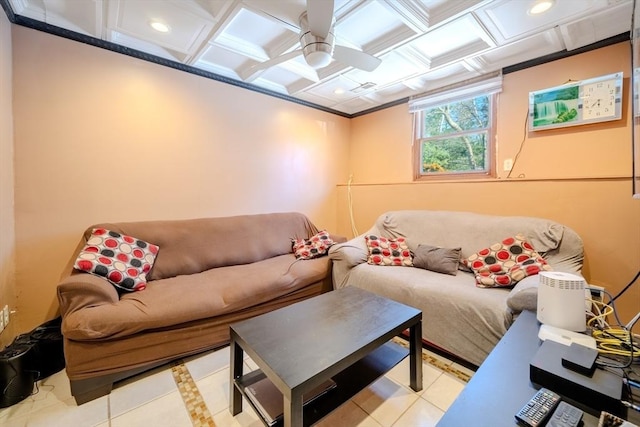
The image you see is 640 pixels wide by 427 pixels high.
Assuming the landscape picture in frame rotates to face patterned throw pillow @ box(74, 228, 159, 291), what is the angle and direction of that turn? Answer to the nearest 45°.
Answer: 0° — it already faces it

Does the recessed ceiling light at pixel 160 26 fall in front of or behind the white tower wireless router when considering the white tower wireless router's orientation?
in front

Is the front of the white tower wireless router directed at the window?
no

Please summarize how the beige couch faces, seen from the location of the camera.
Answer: facing the viewer and to the left of the viewer

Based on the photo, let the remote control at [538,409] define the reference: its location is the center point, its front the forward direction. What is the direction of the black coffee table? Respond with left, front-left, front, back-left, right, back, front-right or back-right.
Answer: back-left

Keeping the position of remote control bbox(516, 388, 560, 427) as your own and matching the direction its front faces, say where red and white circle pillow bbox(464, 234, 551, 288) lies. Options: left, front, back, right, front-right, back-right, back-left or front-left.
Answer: front-left

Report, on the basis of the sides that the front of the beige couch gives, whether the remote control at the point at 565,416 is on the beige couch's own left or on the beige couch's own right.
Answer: on the beige couch's own left

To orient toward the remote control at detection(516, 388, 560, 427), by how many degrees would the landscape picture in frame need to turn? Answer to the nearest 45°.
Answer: approximately 45° to its left

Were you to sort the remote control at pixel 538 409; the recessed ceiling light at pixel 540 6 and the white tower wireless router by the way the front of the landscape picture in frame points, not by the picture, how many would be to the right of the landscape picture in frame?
0

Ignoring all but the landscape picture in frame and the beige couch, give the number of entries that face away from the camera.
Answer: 0

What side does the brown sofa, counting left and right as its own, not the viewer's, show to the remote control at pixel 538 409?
front

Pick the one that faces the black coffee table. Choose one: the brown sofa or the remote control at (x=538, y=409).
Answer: the brown sofa

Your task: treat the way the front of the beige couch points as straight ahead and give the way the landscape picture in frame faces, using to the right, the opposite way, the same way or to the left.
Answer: the same way

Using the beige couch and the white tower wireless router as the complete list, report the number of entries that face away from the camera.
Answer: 0

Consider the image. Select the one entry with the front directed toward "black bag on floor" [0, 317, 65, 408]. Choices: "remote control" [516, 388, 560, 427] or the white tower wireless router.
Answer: the white tower wireless router

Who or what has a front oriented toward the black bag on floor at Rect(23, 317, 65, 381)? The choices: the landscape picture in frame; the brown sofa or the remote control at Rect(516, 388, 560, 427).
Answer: the landscape picture in frame

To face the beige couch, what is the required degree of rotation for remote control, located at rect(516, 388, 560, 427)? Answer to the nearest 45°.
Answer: approximately 45° to its left
